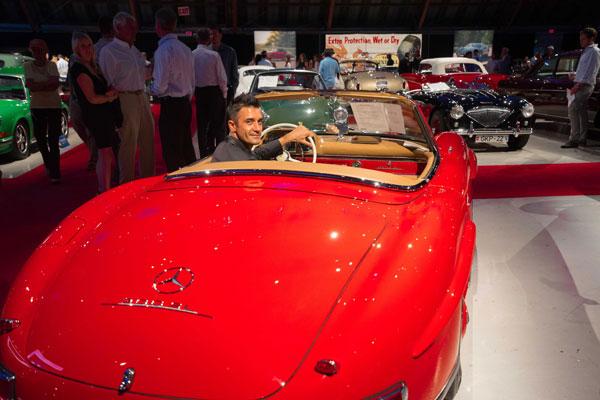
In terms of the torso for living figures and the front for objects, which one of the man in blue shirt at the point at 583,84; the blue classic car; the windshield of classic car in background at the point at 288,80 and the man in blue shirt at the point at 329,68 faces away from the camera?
the man in blue shirt at the point at 329,68

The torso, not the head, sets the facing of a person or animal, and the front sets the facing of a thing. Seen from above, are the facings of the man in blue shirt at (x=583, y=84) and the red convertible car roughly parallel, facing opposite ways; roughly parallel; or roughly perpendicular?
roughly perpendicular

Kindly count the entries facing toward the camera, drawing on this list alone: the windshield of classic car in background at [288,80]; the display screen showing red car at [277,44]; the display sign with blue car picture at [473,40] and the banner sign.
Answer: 4

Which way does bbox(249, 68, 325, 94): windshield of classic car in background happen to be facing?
toward the camera

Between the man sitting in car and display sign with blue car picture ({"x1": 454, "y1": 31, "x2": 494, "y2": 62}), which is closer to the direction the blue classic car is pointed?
the man sitting in car

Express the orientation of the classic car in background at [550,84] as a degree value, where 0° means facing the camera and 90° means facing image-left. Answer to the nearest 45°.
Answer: approximately 90°

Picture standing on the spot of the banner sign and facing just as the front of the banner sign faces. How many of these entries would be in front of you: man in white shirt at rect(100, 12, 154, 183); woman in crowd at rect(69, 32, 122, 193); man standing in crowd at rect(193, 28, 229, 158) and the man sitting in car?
4

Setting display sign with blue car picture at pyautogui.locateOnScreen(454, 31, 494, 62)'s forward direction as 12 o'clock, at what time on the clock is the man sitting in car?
The man sitting in car is roughly at 12 o'clock from the display sign with blue car picture.

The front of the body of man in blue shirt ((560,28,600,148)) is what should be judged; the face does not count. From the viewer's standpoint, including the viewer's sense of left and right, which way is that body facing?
facing to the left of the viewer

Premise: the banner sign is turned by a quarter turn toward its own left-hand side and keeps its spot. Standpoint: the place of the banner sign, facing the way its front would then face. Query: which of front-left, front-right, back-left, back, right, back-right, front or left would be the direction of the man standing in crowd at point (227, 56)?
right
